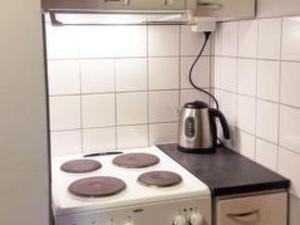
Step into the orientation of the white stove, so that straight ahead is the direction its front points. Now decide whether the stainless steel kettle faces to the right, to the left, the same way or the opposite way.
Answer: to the right

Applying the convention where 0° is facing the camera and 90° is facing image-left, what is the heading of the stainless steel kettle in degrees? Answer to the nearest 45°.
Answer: approximately 90°

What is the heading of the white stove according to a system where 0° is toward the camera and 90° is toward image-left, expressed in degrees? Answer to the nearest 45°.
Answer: approximately 0°

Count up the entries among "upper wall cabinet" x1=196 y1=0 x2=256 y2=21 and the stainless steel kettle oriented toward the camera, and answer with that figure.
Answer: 1

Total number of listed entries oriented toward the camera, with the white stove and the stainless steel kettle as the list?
1

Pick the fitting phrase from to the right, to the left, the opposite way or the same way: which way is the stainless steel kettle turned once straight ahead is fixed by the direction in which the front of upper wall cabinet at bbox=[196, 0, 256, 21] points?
to the right
